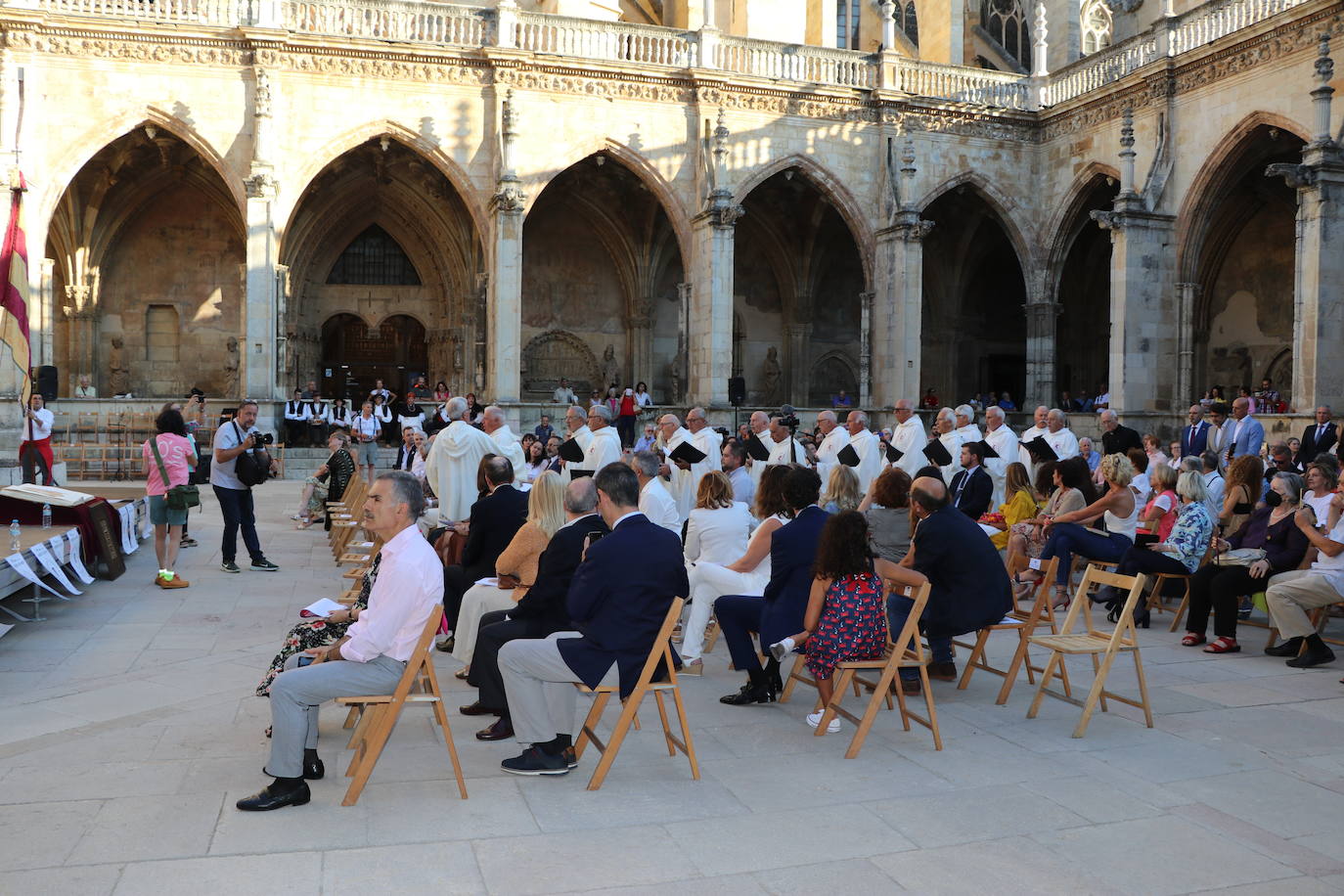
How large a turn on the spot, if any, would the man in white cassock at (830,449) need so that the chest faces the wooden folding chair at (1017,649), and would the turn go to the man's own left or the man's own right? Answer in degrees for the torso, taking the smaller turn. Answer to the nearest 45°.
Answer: approximately 90° to the man's own left

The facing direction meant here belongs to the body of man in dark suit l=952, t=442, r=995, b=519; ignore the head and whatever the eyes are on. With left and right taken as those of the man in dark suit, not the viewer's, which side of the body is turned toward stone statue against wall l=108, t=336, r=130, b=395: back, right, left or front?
right

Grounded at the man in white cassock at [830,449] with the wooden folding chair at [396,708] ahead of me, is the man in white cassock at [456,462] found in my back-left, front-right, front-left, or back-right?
front-right

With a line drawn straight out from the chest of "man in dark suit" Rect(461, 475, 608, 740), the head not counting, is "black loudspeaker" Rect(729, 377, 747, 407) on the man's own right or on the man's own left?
on the man's own right

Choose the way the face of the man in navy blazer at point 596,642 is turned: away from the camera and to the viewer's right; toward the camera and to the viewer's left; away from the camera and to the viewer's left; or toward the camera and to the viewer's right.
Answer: away from the camera and to the viewer's left

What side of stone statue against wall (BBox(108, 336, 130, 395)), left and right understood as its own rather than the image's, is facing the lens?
front

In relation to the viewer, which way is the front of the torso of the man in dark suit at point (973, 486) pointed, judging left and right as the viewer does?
facing the viewer and to the left of the viewer

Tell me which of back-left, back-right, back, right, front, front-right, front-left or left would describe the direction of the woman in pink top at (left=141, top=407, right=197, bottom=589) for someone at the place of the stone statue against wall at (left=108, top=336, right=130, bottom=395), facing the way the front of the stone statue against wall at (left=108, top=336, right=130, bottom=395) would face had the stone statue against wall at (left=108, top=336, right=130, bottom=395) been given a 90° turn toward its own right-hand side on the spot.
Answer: left
